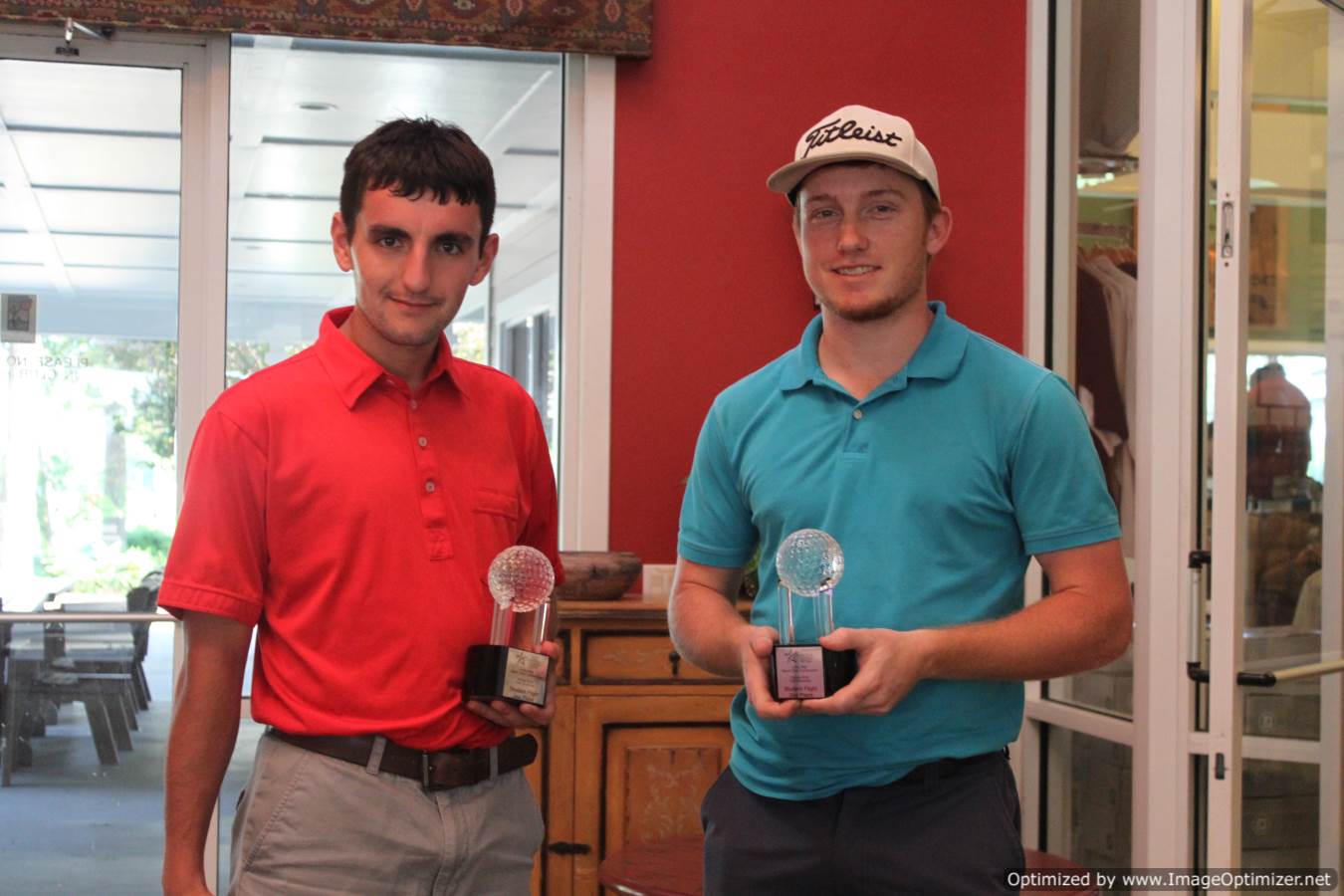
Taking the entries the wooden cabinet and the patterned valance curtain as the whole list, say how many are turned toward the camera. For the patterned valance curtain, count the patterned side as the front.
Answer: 2

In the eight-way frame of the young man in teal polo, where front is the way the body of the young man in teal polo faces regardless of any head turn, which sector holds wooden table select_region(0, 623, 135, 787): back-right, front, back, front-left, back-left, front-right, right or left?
right

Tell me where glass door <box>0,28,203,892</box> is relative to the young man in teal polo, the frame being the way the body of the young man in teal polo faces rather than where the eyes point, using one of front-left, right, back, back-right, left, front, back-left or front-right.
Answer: right

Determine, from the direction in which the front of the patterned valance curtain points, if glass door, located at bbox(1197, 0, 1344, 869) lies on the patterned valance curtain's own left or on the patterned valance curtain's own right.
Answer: on the patterned valance curtain's own left

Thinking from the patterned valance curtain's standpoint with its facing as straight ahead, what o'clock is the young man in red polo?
The young man in red polo is roughly at 12 o'clock from the patterned valance curtain.

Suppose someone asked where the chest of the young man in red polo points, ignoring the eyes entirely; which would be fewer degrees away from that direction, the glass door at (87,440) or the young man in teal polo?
the young man in teal polo
